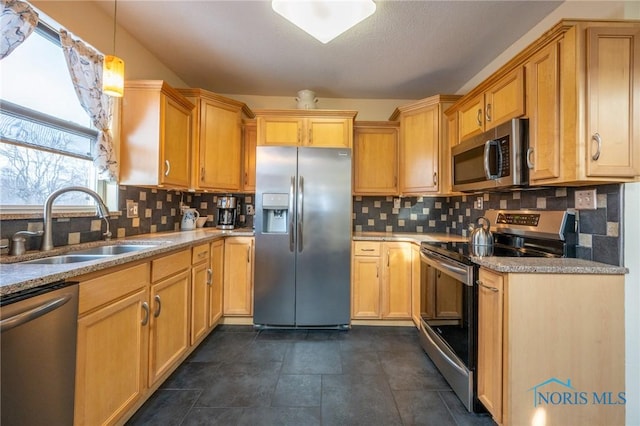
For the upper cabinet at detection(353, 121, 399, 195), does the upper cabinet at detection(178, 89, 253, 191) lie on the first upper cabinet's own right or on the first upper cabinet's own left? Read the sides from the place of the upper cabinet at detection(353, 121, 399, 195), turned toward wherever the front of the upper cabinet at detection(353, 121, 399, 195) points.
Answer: on the first upper cabinet's own right

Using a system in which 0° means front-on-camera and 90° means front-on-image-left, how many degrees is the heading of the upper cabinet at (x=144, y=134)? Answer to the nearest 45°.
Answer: approximately 315°

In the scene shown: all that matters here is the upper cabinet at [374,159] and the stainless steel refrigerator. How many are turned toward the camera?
2

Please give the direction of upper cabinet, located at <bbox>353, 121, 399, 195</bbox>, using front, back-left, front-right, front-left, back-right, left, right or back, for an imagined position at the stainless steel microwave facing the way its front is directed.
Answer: right

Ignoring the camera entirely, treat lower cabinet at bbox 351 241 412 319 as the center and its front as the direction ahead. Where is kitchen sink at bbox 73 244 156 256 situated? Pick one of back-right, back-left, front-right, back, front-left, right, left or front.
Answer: front-right

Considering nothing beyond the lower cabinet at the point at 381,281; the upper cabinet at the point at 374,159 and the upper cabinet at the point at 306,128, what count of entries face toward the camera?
3

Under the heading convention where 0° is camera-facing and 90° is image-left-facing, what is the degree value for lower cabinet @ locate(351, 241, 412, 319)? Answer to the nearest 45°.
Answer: approximately 0°

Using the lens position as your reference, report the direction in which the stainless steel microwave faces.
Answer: facing the viewer and to the left of the viewer

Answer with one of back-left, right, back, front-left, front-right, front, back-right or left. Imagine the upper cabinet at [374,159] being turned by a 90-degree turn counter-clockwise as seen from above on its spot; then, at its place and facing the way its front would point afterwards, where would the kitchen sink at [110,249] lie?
back-right

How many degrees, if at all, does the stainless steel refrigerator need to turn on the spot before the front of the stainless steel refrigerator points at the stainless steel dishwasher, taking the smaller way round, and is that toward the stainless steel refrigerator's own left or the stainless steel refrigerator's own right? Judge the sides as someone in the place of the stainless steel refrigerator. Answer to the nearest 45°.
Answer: approximately 45° to the stainless steel refrigerator's own right

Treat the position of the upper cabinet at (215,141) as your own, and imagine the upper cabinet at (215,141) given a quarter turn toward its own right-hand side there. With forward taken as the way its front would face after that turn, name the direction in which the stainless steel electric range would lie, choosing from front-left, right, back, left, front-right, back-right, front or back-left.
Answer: left

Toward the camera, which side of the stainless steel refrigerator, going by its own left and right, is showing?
front

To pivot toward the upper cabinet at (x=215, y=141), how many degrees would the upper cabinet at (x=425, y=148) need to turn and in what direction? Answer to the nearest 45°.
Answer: approximately 45° to its right

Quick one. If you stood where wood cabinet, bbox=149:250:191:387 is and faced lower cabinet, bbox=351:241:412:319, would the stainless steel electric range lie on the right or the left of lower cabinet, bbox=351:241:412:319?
right

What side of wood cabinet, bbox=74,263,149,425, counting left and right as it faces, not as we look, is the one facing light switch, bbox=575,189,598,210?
front

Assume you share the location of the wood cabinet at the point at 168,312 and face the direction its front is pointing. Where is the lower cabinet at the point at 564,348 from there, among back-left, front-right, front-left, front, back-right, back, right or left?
front
